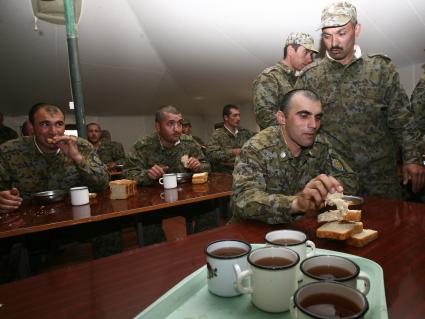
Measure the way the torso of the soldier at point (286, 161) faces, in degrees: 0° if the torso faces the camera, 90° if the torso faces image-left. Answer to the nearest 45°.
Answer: approximately 315°

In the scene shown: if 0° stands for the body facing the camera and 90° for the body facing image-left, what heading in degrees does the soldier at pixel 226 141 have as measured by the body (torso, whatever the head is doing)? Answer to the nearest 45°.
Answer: approximately 315°

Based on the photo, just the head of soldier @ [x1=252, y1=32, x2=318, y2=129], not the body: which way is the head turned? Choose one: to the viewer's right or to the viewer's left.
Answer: to the viewer's right

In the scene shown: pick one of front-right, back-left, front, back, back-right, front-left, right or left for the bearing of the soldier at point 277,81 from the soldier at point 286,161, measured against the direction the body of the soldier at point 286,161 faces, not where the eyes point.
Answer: back-left

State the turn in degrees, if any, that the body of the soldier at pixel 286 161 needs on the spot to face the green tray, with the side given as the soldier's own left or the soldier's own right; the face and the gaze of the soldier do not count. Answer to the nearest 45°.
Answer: approximately 45° to the soldier's own right
